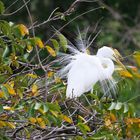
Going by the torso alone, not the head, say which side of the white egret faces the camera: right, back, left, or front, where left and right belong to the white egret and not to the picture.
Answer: right

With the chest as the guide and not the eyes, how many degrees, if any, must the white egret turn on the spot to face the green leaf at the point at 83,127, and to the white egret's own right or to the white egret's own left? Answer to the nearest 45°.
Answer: approximately 90° to the white egret's own right

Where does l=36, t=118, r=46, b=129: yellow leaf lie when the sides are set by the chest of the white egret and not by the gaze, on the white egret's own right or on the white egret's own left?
on the white egret's own right

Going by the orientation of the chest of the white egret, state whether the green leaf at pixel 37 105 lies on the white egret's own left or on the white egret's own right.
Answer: on the white egret's own right

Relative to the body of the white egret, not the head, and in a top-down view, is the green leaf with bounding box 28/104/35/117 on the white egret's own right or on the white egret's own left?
on the white egret's own right
